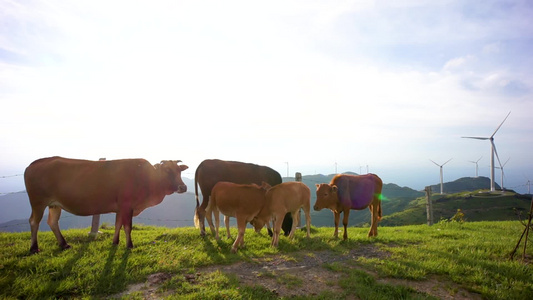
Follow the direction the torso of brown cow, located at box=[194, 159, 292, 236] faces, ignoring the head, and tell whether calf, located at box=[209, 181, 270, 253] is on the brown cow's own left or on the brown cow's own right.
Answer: on the brown cow's own right

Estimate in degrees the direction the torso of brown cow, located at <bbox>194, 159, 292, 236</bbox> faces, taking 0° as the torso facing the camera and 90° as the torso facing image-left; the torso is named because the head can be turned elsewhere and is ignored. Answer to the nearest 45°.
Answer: approximately 270°

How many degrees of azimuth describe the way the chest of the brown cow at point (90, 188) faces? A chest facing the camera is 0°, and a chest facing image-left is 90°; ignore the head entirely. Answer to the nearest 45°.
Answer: approximately 270°

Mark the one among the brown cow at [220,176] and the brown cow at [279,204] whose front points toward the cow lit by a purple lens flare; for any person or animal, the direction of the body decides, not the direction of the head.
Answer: the brown cow at [220,176]

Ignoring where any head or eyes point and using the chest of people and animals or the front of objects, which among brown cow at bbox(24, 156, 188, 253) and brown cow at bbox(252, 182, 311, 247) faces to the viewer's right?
brown cow at bbox(24, 156, 188, 253)

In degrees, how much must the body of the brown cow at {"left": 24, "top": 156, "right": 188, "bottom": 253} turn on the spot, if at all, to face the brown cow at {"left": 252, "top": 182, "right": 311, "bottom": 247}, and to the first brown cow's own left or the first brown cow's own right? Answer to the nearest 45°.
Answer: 0° — it already faces it

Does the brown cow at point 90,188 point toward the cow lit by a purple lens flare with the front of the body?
yes

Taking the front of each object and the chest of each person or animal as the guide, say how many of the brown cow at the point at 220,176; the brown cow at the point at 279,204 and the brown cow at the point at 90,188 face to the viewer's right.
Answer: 2

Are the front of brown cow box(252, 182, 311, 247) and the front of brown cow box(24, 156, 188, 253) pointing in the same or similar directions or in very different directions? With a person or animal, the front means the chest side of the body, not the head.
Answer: very different directions

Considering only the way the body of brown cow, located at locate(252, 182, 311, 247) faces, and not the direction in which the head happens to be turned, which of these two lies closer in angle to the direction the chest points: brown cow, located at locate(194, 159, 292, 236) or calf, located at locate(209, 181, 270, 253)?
the calf

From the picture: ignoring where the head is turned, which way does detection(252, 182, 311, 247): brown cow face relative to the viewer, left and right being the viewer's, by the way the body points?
facing the viewer and to the left of the viewer

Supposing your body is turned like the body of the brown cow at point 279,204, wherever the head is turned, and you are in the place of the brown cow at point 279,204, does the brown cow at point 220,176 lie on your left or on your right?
on your right

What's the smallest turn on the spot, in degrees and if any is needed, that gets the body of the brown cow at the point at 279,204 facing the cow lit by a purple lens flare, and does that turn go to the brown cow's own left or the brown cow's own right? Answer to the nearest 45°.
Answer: approximately 180°

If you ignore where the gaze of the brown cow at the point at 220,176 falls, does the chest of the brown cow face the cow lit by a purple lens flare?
yes
